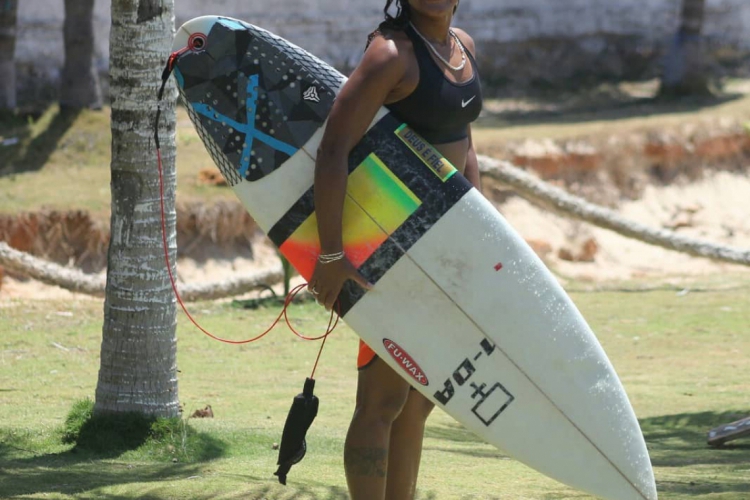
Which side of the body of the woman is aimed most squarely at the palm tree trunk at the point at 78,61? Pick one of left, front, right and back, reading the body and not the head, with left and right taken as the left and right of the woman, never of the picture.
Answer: back

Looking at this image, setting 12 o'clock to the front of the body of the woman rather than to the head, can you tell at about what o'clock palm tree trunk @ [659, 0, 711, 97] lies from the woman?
The palm tree trunk is roughly at 8 o'clock from the woman.

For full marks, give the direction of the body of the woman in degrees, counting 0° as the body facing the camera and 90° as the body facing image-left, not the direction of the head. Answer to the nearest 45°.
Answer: approximately 315°

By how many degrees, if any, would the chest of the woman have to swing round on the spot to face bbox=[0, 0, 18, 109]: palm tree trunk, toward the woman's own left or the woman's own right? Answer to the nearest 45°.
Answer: approximately 180°

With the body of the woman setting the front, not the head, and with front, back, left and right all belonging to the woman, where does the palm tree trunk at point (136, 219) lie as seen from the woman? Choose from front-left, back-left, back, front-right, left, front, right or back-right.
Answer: back
